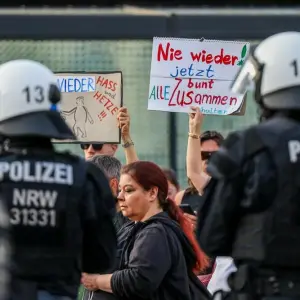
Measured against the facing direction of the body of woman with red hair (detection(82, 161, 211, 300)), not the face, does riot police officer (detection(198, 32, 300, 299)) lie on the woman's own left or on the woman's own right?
on the woman's own left

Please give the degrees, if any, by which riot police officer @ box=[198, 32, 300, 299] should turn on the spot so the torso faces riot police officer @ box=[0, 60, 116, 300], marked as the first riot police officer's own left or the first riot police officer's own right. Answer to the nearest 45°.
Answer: approximately 45° to the first riot police officer's own left

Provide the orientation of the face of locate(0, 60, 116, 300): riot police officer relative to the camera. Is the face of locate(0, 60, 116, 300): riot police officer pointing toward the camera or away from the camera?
away from the camera

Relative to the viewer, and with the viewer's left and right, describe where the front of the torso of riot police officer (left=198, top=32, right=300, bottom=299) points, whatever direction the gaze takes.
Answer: facing away from the viewer and to the left of the viewer

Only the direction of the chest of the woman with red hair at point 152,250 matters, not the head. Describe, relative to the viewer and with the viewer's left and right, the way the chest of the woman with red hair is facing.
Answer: facing to the left of the viewer

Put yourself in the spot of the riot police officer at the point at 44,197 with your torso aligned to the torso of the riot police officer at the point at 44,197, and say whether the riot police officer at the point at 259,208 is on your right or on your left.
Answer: on your right

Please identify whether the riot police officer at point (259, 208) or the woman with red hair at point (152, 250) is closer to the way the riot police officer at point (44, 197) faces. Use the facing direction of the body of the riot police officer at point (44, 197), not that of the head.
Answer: the woman with red hair

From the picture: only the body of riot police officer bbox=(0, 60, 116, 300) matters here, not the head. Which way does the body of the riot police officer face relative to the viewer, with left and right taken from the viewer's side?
facing away from the viewer

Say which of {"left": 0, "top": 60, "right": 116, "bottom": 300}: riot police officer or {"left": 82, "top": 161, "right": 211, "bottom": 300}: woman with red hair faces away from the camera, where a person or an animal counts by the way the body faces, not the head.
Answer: the riot police officer

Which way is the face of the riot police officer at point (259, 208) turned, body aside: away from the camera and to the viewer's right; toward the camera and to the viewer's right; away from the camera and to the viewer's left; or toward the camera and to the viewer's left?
away from the camera and to the viewer's left

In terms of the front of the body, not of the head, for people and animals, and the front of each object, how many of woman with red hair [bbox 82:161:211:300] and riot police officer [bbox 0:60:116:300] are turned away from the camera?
1
